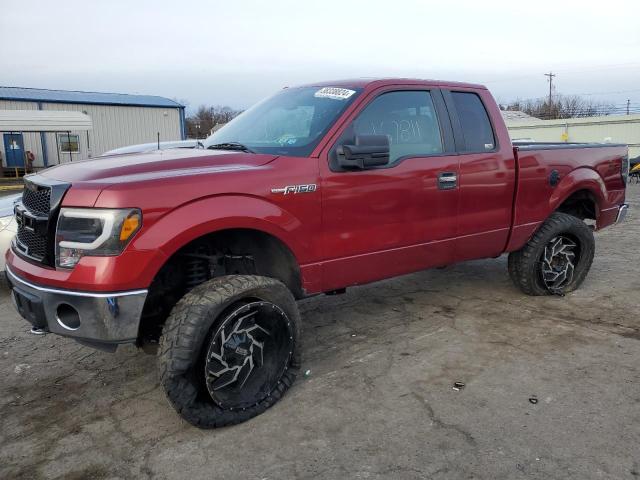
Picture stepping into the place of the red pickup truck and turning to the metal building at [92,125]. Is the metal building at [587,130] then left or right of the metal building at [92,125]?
right

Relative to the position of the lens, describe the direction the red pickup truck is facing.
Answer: facing the viewer and to the left of the viewer

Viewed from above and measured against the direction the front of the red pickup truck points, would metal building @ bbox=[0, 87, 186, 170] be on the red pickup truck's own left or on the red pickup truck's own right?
on the red pickup truck's own right

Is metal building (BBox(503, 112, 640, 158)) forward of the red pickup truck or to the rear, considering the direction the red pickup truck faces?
to the rear

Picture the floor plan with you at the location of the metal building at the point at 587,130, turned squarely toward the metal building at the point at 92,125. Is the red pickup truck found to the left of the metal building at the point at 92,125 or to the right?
left
